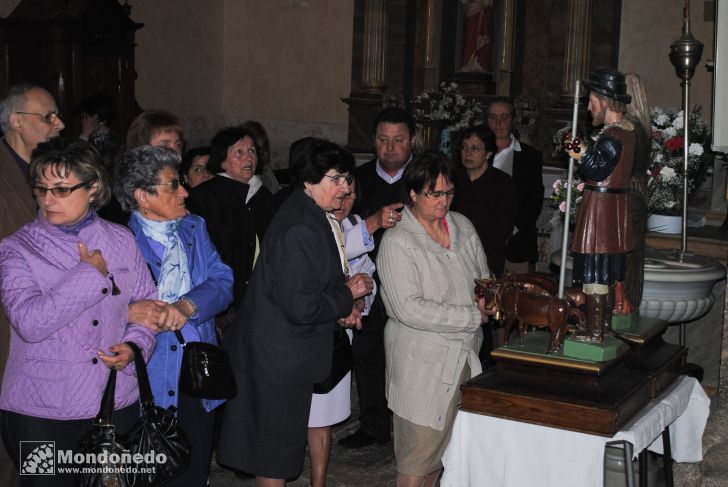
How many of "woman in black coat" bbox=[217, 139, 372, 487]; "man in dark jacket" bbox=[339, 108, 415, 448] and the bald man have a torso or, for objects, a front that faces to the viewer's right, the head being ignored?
2

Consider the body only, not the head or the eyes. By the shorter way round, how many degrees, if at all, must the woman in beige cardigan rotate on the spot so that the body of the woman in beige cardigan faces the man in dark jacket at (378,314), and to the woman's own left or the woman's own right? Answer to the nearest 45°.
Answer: approximately 135° to the woman's own left

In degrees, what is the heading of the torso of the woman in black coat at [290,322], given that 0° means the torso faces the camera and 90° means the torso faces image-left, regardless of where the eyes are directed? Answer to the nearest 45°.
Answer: approximately 270°

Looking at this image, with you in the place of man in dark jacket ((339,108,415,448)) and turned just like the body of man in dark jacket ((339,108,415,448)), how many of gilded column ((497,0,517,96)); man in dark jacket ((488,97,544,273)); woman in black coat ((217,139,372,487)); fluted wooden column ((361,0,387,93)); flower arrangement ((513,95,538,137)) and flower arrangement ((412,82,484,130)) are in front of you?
1

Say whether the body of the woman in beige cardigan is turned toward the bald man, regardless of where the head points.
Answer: no

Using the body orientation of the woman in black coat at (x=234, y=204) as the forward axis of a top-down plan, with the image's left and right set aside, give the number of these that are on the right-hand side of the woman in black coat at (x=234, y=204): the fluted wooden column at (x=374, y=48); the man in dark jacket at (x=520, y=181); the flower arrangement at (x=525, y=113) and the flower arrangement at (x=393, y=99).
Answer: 0

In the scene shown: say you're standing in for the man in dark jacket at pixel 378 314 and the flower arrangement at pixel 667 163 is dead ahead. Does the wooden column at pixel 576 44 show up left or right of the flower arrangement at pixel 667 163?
left

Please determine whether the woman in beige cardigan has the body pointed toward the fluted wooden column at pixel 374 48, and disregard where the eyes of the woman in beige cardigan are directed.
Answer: no

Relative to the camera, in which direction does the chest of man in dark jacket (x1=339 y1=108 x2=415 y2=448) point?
toward the camera

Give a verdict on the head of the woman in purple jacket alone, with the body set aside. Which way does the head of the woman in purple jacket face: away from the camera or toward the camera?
toward the camera

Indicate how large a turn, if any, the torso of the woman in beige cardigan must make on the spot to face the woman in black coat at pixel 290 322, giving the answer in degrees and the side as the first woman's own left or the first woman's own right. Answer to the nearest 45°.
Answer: approximately 135° to the first woman's own right
